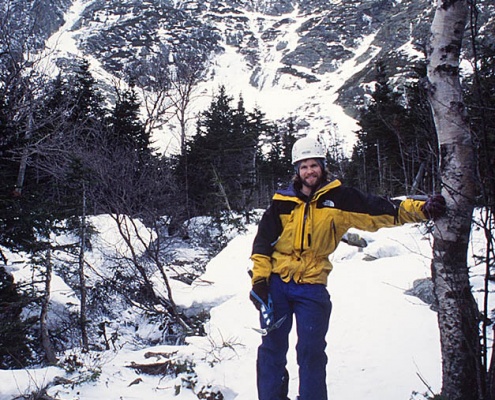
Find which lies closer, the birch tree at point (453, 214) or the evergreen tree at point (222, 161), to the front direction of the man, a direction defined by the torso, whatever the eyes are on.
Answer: the birch tree

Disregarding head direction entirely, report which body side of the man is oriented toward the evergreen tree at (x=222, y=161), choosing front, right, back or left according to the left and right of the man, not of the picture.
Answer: back

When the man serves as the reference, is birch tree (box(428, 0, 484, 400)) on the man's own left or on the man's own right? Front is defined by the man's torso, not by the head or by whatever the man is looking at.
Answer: on the man's own left

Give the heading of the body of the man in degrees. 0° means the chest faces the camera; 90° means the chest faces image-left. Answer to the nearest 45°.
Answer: approximately 0°
